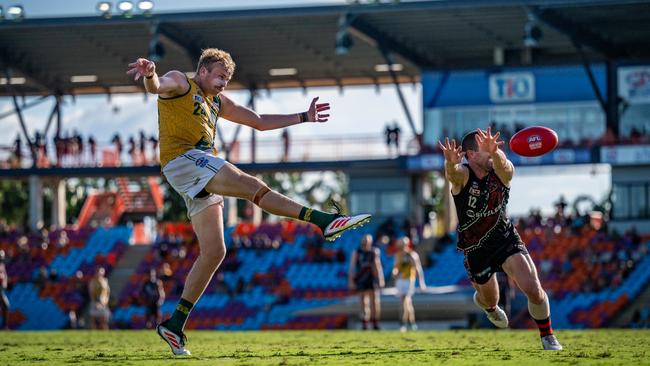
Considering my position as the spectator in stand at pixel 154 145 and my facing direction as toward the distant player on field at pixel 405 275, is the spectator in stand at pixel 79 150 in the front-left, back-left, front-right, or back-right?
back-right

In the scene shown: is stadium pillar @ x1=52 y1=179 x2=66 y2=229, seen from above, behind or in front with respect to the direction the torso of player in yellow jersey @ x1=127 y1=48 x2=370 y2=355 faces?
behind

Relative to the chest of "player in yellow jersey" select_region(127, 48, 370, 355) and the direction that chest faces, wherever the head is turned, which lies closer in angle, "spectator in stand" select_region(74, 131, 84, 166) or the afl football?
the afl football

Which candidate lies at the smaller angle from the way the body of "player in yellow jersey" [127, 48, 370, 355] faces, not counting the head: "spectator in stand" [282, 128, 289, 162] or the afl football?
the afl football
